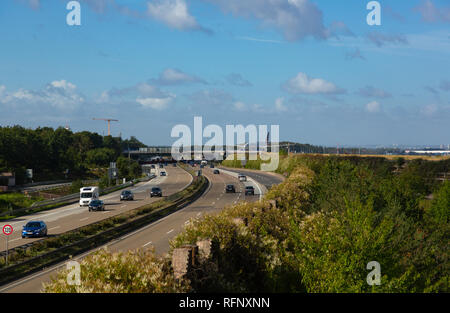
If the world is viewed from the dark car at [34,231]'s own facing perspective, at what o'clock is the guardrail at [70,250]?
The guardrail is roughly at 10 o'clock from the dark car.

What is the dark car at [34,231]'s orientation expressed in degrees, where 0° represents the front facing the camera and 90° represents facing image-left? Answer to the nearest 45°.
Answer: approximately 45°
